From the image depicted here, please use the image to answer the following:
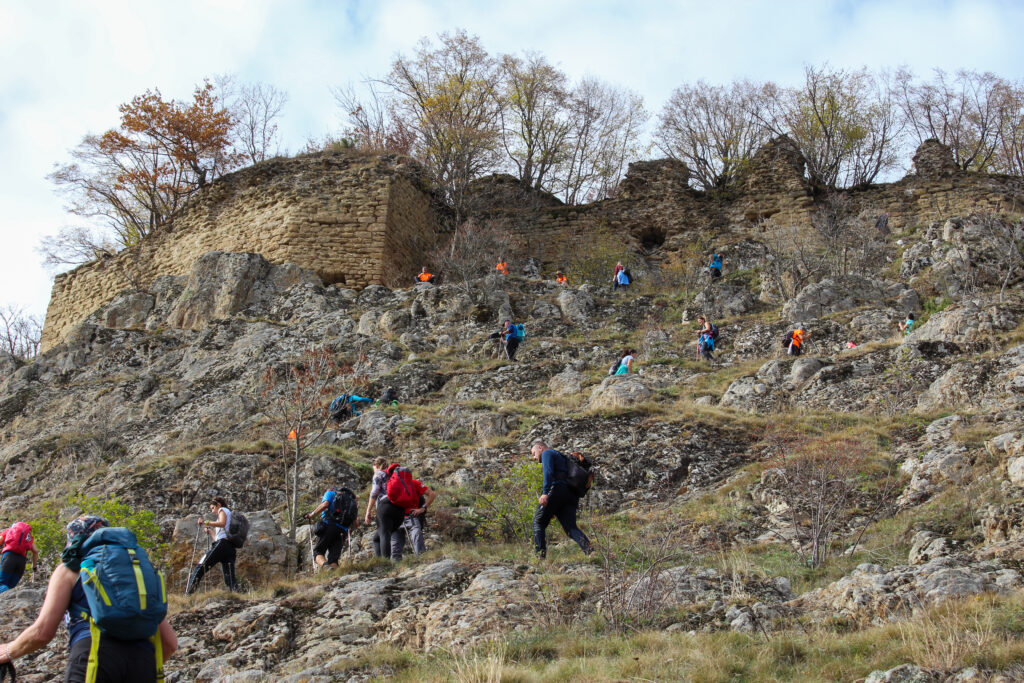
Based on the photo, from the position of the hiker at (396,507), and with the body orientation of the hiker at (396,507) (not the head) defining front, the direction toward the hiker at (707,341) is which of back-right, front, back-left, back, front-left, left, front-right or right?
right

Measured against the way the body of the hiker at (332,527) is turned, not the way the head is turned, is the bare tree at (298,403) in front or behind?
in front

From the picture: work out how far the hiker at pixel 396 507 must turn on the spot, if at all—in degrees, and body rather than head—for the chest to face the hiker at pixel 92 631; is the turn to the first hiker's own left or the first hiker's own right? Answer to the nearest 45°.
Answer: approximately 135° to the first hiker's own left

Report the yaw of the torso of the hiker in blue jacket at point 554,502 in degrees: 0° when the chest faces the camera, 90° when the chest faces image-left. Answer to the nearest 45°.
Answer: approximately 90°

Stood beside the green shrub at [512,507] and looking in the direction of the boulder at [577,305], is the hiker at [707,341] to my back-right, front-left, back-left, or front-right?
front-right

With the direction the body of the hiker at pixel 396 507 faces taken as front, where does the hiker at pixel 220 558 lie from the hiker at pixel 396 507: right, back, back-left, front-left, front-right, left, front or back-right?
front-left

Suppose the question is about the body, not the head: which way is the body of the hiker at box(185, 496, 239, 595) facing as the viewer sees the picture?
to the viewer's left

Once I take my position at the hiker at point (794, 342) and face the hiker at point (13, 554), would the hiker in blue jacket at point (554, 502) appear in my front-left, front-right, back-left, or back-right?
front-left

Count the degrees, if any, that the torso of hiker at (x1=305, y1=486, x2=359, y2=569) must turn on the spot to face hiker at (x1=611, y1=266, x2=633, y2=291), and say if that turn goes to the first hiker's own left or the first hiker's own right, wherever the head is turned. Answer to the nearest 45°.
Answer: approximately 90° to the first hiker's own right

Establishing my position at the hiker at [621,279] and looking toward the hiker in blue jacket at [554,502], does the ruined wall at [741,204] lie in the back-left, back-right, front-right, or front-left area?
back-left

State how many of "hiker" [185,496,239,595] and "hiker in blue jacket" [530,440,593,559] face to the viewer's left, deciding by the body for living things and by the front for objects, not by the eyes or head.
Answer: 2

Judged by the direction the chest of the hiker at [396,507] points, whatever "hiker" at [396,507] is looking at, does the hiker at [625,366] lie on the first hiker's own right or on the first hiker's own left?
on the first hiker's own right

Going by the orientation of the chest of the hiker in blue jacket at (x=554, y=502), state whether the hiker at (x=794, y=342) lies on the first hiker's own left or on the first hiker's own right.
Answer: on the first hiker's own right
